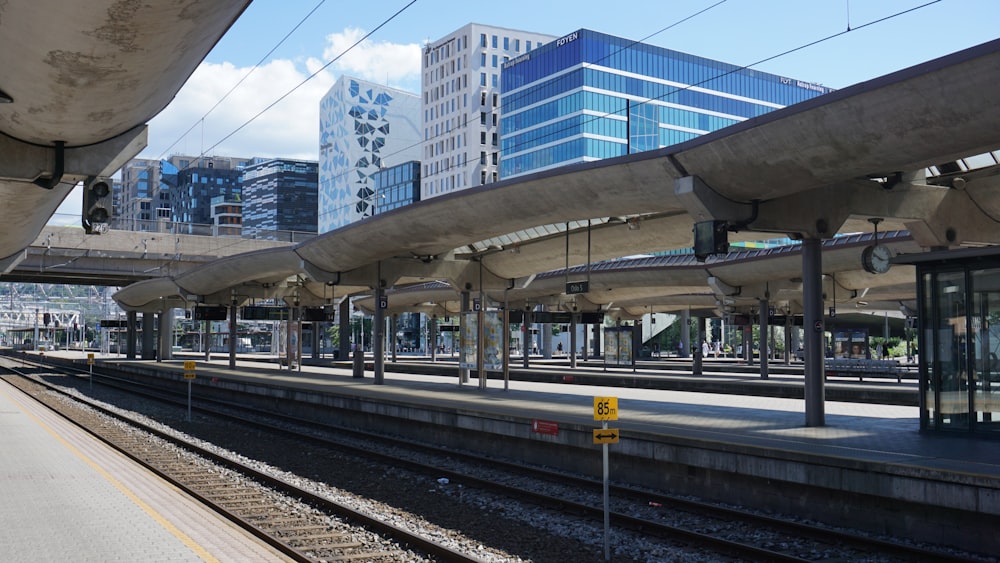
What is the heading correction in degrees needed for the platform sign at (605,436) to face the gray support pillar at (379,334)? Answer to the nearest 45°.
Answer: approximately 180°

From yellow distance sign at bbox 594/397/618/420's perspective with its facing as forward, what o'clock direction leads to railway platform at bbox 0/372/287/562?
The railway platform is roughly at 3 o'clock from the yellow distance sign.

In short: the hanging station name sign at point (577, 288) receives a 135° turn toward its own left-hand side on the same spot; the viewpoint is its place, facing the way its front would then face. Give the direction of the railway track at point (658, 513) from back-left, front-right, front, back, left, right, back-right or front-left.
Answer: right

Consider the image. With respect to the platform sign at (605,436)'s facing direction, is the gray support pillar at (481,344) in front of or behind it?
behind

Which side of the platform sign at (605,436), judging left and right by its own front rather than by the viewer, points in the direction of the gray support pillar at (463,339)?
back

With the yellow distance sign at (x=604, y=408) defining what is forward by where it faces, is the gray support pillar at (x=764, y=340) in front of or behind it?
behind

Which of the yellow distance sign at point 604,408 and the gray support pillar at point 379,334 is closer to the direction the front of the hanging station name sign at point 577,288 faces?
the yellow distance sign

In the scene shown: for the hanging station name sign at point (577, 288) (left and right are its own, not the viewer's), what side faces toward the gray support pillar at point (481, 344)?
right

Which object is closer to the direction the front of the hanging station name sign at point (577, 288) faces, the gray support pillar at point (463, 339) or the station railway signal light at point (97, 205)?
the station railway signal light

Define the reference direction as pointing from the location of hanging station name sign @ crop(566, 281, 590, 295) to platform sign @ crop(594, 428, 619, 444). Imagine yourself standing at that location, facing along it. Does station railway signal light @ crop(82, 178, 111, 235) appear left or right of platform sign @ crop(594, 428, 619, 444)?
right

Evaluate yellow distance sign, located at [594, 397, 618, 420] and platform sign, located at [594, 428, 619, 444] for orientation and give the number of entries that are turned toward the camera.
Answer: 2

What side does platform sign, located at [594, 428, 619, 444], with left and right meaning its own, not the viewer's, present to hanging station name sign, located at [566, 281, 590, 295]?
back

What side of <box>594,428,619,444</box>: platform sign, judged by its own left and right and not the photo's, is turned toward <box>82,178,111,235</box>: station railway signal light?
right

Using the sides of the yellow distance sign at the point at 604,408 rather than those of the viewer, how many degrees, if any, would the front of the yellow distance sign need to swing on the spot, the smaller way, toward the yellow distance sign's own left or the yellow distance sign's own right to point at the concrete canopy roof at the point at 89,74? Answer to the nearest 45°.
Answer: approximately 45° to the yellow distance sign's own right

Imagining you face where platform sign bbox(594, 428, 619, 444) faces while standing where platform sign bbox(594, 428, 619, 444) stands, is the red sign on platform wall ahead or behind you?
behind

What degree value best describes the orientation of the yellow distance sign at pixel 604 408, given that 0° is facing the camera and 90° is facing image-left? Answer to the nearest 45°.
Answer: approximately 0°
